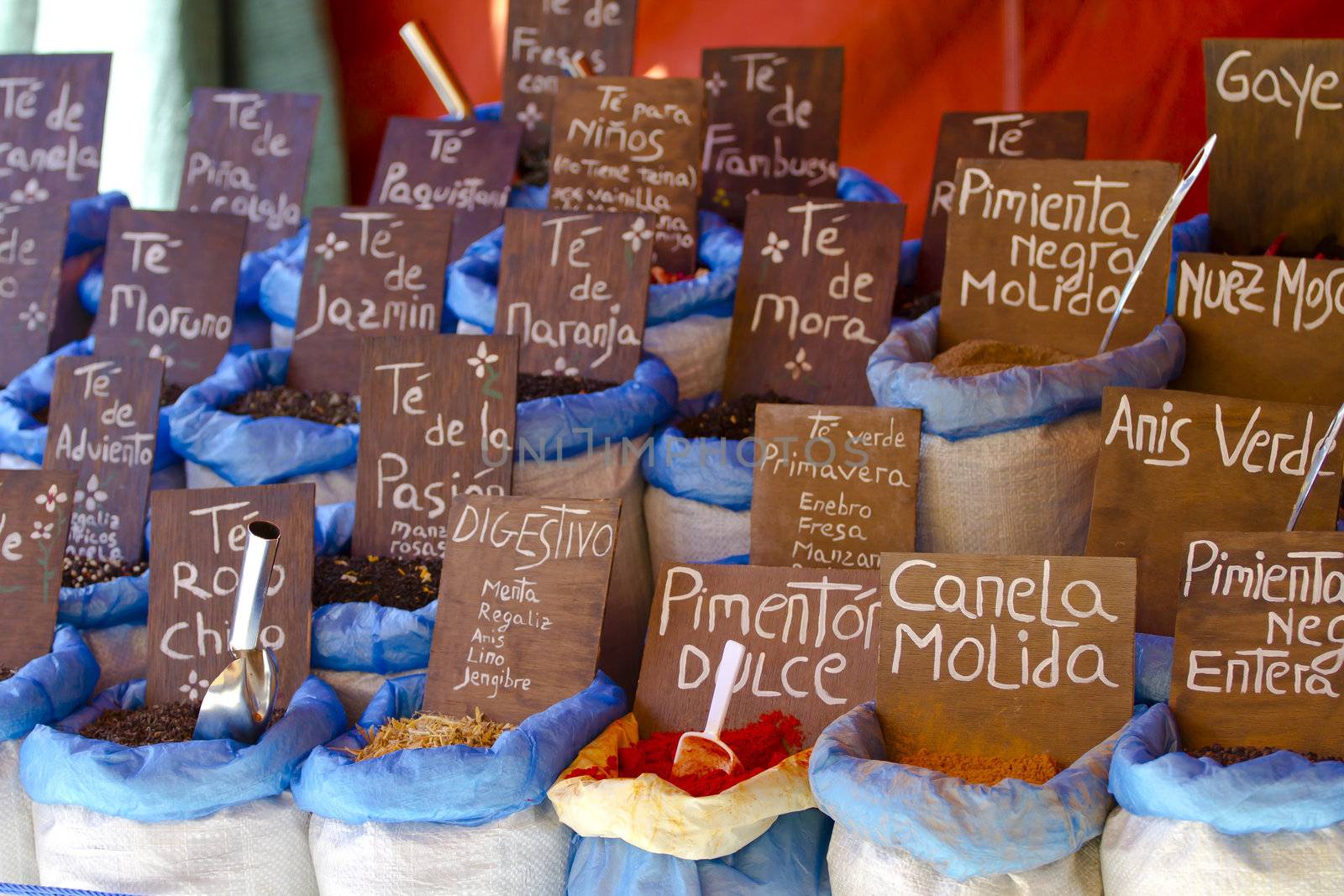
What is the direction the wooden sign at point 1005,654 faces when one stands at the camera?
facing the viewer

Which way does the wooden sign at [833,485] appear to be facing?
toward the camera

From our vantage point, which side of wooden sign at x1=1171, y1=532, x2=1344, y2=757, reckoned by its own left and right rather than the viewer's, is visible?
front

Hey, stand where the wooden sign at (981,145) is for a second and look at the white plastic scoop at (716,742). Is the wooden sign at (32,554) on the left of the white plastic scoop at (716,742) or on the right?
right

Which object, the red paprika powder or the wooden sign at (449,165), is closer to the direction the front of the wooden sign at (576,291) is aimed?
the red paprika powder

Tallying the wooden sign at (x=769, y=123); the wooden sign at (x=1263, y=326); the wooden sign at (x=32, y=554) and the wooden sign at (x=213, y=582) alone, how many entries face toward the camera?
4

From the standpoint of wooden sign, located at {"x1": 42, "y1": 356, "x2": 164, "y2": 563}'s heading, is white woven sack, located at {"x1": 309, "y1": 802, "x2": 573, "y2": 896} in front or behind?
in front

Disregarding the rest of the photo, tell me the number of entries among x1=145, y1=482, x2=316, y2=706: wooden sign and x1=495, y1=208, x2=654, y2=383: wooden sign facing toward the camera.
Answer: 2

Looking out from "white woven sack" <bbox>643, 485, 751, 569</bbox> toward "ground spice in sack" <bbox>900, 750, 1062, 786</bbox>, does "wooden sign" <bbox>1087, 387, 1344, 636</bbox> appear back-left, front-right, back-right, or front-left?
front-left

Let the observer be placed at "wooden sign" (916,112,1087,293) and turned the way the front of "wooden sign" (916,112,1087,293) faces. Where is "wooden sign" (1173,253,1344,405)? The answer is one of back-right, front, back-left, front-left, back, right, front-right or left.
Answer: front-left

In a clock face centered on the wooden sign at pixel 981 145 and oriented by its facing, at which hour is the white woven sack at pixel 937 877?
The white woven sack is roughly at 12 o'clock from the wooden sign.

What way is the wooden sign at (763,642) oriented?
toward the camera

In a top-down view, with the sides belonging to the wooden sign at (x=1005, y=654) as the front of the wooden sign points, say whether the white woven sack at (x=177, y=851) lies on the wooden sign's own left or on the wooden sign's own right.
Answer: on the wooden sign's own right
